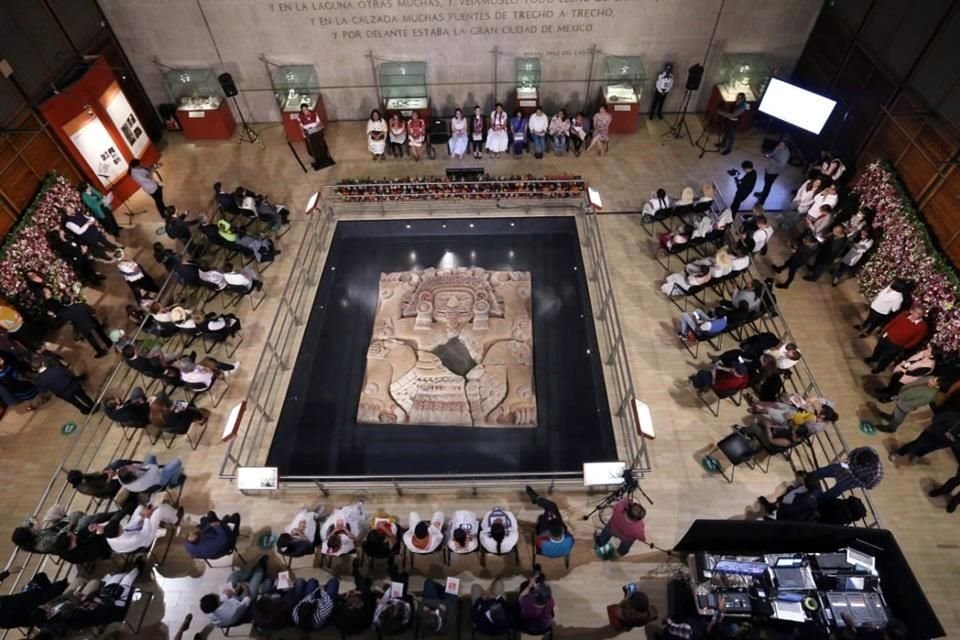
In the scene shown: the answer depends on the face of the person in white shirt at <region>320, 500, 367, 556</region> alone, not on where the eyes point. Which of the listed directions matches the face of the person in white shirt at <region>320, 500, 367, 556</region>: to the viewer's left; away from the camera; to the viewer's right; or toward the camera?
away from the camera

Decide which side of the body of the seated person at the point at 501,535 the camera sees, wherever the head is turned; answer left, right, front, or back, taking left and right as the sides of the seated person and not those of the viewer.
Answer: back

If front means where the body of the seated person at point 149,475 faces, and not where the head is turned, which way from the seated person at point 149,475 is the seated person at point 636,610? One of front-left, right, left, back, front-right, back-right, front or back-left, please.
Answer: right

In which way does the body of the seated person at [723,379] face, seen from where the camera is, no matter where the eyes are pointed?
to the viewer's left

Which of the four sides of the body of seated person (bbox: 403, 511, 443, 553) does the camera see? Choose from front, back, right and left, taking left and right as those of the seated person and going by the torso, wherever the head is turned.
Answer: back

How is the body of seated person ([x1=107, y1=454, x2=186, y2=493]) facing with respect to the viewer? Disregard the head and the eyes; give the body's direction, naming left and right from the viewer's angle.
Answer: facing away from the viewer and to the right of the viewer

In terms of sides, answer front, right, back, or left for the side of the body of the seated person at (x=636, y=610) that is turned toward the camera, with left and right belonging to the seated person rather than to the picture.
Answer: back

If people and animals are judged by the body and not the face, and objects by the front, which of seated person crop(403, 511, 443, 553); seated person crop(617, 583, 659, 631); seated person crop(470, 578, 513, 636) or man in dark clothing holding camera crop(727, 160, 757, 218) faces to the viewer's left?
the man in dark clothing holding camera

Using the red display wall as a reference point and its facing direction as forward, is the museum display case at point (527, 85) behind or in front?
in front

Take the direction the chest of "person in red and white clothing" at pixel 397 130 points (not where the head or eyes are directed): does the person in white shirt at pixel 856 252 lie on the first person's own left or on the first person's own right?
on the first person's own left

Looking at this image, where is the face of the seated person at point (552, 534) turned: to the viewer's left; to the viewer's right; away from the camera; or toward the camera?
away from the camera

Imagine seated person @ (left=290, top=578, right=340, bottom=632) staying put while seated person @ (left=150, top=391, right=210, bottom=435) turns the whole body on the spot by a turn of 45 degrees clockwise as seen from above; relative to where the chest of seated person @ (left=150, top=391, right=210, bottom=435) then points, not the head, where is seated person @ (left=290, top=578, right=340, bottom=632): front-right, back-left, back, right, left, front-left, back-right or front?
front

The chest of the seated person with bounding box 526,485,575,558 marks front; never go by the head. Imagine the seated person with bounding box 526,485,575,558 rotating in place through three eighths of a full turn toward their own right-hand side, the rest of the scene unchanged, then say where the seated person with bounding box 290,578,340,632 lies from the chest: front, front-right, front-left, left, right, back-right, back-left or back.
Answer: back-right
